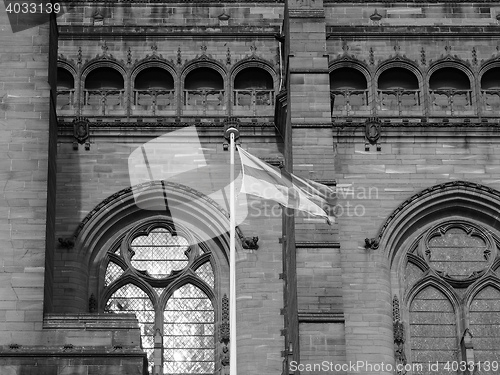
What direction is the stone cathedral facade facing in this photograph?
toward the camera
